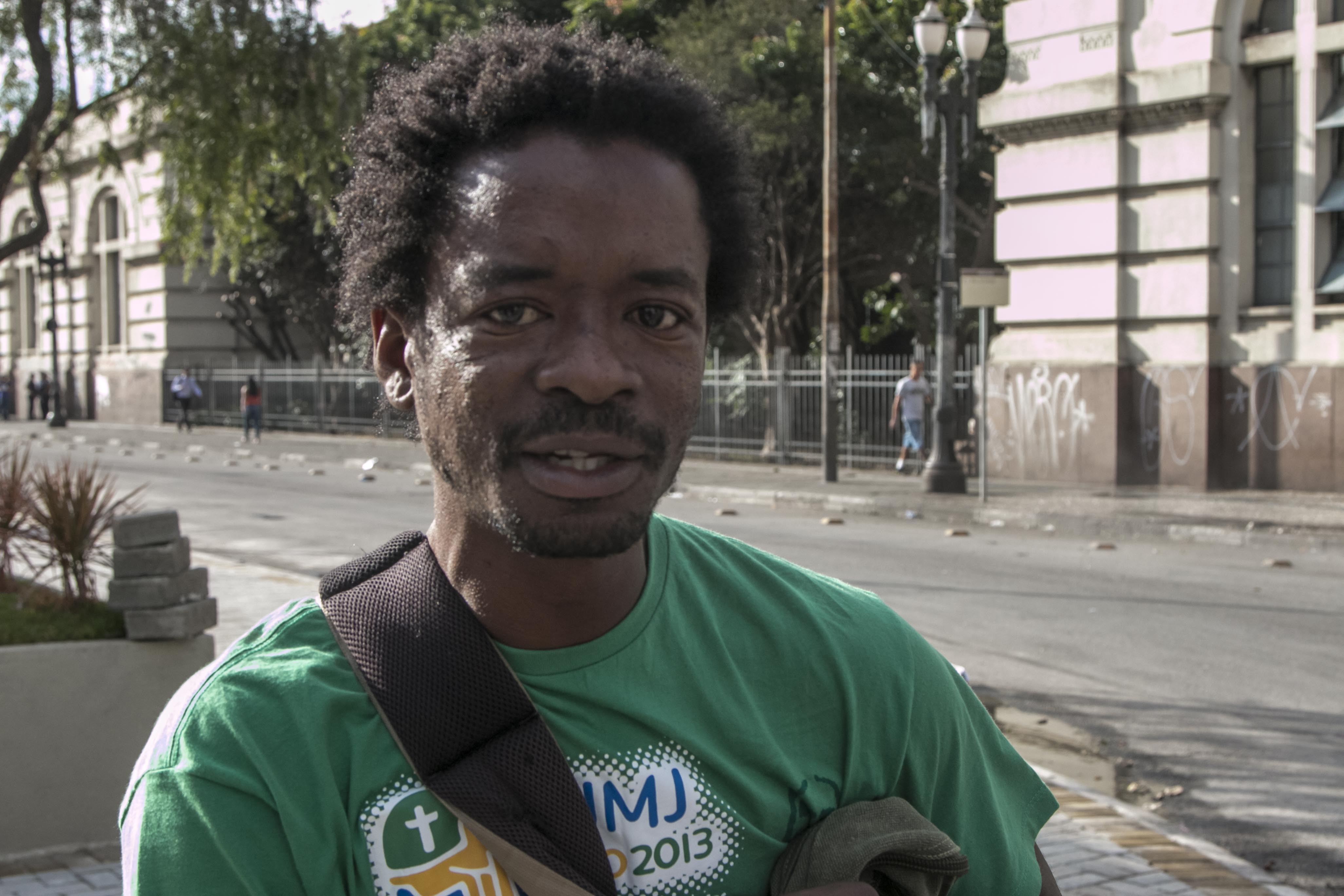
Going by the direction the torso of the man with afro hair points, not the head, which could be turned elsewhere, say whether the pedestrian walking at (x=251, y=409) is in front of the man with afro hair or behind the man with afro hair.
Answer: behind

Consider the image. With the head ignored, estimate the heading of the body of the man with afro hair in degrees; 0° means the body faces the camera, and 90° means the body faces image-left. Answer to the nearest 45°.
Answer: approximately 0°

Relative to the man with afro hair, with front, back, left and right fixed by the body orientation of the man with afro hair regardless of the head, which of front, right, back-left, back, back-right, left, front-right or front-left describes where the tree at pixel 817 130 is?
back

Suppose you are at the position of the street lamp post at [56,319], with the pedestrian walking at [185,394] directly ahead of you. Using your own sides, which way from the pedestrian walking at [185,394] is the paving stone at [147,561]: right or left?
right

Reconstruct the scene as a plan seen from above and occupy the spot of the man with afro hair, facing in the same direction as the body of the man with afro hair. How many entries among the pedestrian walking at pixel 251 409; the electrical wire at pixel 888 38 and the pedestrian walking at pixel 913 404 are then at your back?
3

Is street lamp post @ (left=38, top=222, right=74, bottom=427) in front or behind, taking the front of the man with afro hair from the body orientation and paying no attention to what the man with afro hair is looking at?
behind

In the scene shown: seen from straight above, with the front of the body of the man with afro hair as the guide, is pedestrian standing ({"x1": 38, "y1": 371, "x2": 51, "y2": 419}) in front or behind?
behind

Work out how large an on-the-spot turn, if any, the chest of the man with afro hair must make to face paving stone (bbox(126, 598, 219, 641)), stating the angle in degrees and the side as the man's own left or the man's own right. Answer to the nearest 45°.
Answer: approximately 180°

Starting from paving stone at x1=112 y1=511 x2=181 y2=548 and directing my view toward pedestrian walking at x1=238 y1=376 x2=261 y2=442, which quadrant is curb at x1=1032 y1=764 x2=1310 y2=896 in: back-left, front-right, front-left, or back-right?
back-right

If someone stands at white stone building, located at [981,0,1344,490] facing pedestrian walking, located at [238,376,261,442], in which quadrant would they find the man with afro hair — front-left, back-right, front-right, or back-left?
back-left

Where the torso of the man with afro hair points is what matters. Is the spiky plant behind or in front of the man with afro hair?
behind
